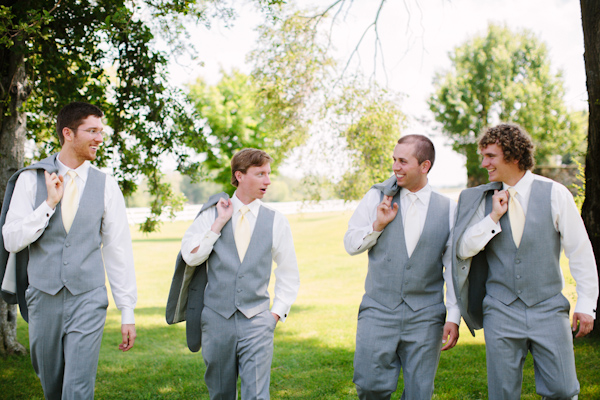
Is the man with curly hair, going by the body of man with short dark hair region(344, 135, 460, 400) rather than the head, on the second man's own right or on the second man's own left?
on the second man's own left

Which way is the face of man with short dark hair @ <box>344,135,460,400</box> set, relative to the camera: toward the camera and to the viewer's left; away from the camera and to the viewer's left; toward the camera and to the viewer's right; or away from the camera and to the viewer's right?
toward the camera and to the viewer's left

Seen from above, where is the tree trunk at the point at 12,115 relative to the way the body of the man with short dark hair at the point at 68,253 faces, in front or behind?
behind

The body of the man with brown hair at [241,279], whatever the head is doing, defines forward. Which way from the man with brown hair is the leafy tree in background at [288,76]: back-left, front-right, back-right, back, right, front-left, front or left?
back

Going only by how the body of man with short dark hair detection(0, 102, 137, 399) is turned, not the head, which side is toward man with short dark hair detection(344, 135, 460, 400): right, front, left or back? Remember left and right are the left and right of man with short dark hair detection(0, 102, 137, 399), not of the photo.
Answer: left

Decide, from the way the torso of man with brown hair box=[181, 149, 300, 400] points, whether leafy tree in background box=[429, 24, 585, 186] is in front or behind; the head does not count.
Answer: behind

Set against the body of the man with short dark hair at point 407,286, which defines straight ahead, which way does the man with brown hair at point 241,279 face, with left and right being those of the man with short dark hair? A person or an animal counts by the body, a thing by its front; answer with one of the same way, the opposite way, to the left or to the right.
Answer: the same way

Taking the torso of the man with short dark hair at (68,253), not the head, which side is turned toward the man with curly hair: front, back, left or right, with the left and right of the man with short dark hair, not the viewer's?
left

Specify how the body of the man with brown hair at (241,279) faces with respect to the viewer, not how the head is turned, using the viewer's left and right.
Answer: facing the viewer

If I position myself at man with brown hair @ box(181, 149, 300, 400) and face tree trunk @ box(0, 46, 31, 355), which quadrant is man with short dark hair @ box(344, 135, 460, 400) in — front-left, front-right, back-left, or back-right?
back-right

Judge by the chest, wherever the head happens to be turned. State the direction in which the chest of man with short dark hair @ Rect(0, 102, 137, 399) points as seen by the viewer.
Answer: toward the camera

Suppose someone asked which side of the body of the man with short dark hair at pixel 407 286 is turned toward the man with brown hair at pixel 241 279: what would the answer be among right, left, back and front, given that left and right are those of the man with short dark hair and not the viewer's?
right

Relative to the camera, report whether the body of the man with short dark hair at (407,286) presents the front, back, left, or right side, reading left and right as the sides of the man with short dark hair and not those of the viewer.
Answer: front

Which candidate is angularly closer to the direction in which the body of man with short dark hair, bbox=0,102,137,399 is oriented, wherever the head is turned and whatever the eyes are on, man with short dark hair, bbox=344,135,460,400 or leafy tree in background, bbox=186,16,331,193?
the man with short dark hair

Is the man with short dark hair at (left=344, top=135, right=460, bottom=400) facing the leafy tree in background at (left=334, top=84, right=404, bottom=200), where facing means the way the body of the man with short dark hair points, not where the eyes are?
no
